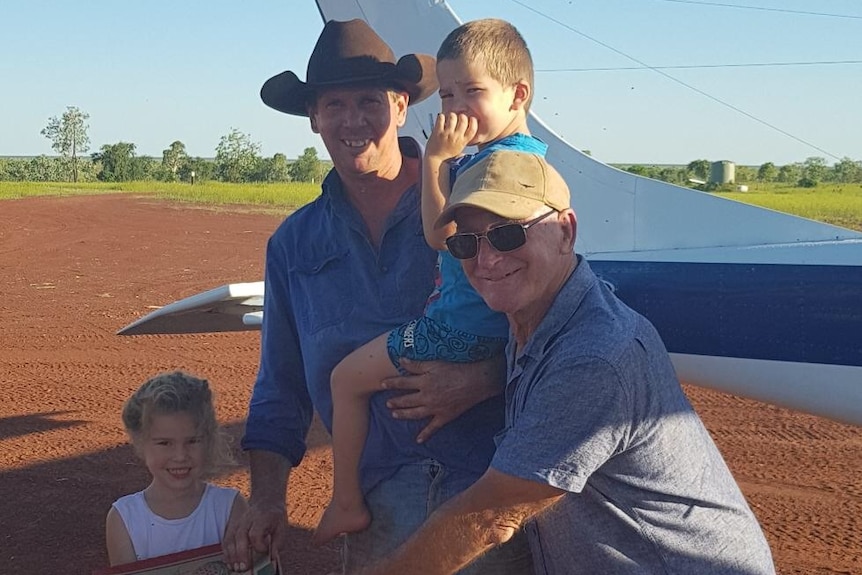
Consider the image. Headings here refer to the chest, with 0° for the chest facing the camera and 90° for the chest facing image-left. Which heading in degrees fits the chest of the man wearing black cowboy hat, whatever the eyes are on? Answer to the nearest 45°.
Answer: approximately 0°

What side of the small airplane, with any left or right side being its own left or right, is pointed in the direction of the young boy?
right

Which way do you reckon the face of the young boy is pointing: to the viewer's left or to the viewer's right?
to the viewer's left

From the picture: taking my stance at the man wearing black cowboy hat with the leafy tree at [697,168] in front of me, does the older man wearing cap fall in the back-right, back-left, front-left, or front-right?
back-right

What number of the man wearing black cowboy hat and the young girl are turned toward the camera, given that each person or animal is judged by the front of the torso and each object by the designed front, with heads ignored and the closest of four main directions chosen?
2

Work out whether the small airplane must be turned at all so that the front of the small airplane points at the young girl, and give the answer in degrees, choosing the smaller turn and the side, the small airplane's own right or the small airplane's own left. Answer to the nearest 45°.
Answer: approximately 90° to the small airplane's own right

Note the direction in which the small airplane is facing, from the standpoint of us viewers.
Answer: facing the viewer and to the right of the viewer

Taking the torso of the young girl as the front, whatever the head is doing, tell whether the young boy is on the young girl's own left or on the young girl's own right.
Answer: on the young girl's own left

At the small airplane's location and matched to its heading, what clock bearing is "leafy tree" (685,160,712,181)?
The leafy tree is roughly at 8 o'clock from the small airplane.

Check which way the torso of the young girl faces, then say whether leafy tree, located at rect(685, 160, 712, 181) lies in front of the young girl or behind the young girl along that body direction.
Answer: behind

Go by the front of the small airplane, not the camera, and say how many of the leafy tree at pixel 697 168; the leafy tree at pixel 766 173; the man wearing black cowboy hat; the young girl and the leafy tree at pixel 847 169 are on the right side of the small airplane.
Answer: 2

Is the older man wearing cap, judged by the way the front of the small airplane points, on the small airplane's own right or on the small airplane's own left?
on the small airplane's own right
